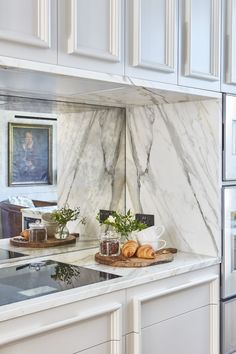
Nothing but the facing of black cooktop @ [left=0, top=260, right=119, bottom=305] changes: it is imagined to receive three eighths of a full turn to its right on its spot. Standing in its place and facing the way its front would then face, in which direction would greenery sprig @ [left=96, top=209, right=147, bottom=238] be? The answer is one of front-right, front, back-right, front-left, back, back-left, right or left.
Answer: back-right

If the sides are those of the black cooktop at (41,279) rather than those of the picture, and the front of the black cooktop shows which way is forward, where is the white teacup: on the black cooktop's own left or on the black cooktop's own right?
on the black cooktop's own left

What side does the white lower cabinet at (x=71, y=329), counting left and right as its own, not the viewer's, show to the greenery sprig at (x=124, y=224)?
left

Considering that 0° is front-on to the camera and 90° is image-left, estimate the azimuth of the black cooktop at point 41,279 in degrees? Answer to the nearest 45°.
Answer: approximately 315°

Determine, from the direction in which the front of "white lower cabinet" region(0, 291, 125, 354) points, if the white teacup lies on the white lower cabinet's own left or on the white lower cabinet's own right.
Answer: on the white lower cabinet's own left

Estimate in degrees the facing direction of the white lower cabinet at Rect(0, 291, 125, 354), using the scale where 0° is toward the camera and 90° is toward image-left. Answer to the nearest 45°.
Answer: approximately 315°
